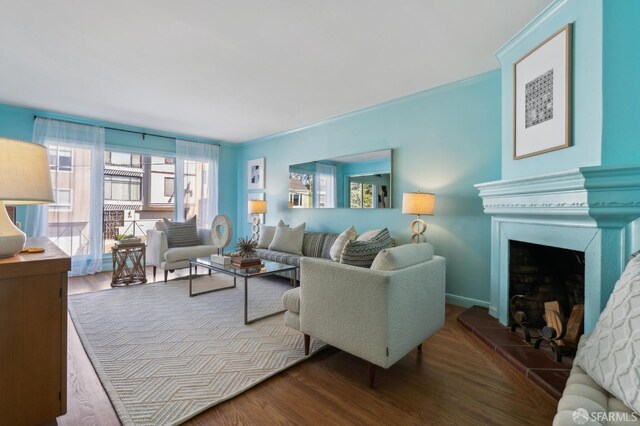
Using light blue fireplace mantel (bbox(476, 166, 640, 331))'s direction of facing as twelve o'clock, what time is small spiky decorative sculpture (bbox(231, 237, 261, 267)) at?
The small spiky decorative sculpture is roughly at 1 o'clock from the light blue fireplace mantel.

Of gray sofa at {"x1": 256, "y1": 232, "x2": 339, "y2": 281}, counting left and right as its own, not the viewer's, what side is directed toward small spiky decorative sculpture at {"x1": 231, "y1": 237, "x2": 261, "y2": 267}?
front

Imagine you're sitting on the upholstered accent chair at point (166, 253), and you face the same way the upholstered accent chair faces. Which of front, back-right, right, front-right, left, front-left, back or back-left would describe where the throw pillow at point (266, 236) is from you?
front-left

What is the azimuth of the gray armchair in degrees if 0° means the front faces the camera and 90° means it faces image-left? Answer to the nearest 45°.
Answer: approximately 135°

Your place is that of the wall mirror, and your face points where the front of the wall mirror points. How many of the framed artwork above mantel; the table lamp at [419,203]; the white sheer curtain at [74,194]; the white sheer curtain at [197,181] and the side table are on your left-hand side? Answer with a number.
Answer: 2

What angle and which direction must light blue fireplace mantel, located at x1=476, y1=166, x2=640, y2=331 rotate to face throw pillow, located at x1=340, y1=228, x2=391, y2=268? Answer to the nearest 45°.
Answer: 0° — it already faces it

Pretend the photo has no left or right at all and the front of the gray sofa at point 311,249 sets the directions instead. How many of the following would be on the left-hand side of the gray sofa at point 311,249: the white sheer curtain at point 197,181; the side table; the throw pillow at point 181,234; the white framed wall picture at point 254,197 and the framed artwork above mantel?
1

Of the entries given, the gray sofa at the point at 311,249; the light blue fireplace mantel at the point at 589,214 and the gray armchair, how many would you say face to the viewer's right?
0

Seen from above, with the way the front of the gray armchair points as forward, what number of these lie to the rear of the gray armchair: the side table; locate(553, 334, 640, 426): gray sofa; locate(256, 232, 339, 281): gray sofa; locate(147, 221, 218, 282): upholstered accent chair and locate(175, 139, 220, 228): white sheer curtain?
1

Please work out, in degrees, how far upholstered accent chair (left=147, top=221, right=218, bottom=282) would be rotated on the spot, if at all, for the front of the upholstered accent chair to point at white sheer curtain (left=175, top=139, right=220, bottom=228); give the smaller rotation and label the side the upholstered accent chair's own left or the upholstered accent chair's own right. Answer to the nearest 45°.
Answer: approximately 135° to the upholstered accent chair's own left

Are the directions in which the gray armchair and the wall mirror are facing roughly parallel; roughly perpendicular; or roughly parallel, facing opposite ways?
roughly perpendicular

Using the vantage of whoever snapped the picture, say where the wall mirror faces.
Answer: facing the viewer and to the left of the viewer

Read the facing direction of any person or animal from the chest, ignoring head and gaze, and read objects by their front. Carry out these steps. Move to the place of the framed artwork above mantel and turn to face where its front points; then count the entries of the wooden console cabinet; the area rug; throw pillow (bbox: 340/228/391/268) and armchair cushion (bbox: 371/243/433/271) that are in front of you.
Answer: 4

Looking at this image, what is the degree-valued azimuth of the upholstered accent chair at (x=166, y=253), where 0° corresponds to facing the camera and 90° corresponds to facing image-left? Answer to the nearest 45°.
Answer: approximately 315°
